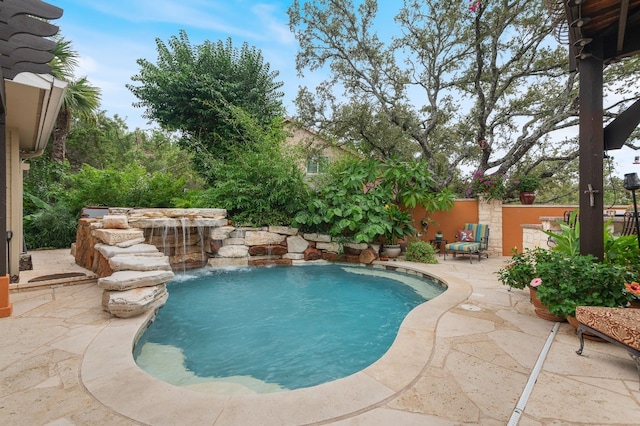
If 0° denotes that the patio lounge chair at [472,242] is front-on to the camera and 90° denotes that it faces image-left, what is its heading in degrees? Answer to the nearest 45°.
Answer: approximately 45°

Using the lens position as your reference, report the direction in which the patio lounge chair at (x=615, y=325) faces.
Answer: facing the viewer and to the left of the viewer

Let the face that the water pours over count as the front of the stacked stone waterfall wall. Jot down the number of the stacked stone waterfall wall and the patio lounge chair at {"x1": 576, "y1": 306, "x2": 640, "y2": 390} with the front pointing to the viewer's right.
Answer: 0

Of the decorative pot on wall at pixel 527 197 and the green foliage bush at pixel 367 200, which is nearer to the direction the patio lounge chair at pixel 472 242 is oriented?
the green foliage bush

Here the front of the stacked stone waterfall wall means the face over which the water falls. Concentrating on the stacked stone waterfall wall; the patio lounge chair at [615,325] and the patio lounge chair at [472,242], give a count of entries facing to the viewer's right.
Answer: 0

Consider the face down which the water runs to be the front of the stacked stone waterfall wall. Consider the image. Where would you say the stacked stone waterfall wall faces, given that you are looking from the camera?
facing the viewer

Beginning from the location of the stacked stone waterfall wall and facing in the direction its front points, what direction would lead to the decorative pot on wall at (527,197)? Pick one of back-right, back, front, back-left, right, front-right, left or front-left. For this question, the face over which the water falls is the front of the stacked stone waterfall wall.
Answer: left

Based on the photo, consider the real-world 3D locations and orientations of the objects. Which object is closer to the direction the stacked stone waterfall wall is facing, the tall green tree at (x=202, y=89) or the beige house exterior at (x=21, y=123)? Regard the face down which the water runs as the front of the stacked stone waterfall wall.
the beige house exterior

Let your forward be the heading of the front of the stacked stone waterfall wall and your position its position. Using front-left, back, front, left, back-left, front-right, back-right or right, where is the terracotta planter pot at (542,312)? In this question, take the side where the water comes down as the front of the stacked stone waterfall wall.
front-left

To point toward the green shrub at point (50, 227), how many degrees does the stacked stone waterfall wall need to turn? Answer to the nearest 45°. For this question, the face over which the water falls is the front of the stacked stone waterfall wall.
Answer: approximately 135° to its right

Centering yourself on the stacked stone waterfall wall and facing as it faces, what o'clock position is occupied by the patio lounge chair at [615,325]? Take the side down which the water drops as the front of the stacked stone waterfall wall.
The patio lounge chair is roughly at 11 o'clock from the stacked stone waterfall wall.

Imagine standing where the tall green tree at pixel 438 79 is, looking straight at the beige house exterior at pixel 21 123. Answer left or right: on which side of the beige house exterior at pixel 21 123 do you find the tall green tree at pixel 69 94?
right
